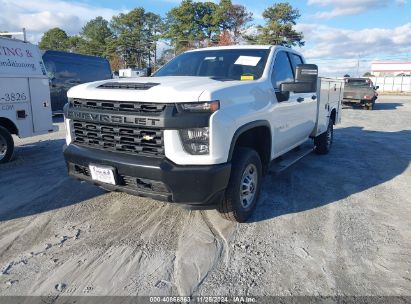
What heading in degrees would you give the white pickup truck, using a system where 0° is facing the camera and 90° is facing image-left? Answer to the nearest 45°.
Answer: approximately 45°

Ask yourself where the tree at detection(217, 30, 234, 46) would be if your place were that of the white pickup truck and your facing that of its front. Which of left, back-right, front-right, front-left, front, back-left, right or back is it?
back-right

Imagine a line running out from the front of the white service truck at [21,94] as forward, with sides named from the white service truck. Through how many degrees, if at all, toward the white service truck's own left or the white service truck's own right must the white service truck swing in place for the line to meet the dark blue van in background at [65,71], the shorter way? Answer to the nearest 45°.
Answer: approximately 135° to the white service truck's own right

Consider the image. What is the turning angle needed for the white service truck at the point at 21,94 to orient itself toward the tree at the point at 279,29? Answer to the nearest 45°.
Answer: approximately 180°

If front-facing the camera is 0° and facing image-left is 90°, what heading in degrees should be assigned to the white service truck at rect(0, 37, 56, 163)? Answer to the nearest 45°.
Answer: approximately 45°

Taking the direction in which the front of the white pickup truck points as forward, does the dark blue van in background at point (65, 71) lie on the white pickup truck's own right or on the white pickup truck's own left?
on the white pickup truck's own right

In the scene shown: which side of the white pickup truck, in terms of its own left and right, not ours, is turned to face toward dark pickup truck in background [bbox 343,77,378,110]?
back

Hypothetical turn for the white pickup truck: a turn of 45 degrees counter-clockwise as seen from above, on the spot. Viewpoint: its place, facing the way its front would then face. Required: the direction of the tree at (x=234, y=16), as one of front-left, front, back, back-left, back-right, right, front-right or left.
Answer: back

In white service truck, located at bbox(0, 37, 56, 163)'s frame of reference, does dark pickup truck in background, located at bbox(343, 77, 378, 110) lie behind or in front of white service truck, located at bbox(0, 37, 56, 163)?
behind
